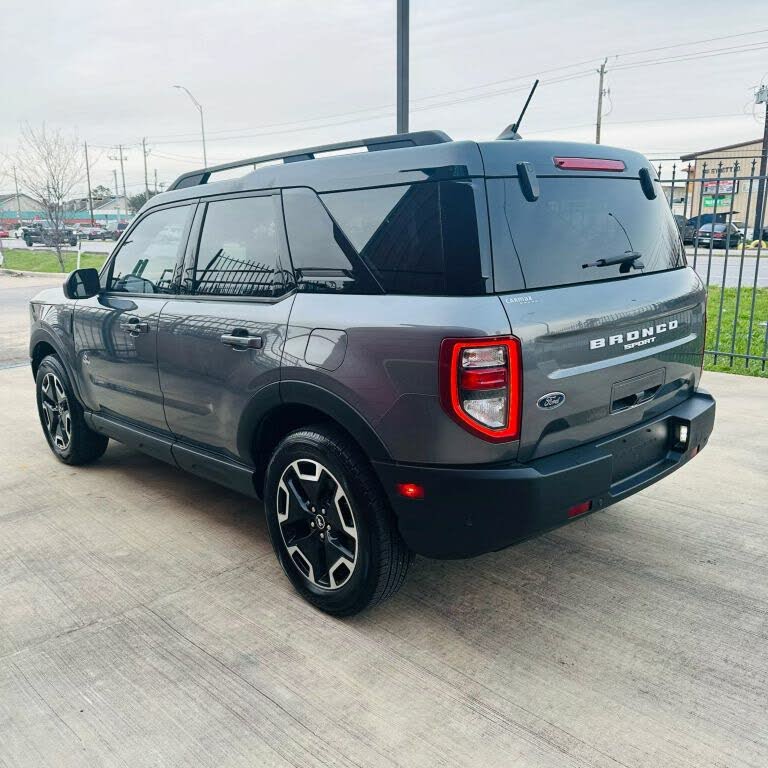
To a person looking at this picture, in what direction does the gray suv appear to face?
facing away from the viewer and to the left of the viewer

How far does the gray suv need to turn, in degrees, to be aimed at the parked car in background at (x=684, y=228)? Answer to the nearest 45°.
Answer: approximately 90° to its right

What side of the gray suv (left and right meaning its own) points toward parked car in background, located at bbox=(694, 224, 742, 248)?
right

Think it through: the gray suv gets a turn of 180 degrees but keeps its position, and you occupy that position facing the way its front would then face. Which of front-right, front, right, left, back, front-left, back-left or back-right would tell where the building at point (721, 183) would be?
left

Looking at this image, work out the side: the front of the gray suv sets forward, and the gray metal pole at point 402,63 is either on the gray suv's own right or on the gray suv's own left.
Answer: on the gray suv's own right

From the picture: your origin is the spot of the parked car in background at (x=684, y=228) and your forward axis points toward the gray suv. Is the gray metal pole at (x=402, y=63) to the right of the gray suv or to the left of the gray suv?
right
